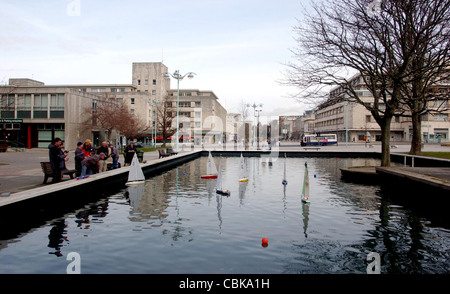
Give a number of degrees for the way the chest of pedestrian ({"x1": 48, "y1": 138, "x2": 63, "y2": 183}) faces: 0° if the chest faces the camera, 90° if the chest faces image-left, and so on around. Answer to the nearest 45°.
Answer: approximately 270°

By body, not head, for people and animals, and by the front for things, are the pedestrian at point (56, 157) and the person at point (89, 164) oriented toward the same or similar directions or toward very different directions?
same or similar directions

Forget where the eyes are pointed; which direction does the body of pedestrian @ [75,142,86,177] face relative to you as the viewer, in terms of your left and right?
facing to the right of the viewer

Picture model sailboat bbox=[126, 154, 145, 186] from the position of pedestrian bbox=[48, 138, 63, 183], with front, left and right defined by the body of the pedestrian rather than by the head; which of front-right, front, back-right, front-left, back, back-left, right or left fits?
front-left

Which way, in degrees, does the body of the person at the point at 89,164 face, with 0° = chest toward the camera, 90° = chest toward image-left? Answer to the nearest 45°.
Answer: approximately 270°
